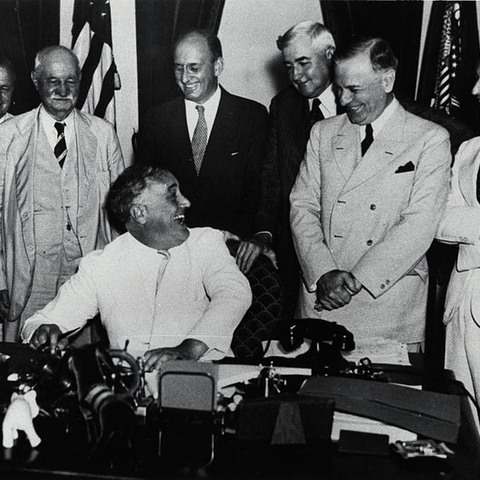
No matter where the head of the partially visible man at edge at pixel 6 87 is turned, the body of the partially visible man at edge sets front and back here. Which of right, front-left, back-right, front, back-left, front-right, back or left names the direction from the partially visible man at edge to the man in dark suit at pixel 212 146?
front-left

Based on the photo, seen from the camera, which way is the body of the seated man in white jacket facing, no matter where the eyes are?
toward the camera

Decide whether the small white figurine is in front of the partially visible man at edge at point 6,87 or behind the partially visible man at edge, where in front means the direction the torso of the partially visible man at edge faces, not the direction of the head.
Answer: in front

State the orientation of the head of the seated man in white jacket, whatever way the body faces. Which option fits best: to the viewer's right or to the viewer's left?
to the viewer's right

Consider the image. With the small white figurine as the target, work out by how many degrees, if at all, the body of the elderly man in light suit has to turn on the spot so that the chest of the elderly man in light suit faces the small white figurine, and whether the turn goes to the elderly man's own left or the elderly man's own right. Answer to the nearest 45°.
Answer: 0° — they already face it

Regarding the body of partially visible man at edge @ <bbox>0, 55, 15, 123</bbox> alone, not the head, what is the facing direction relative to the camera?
toward the camera

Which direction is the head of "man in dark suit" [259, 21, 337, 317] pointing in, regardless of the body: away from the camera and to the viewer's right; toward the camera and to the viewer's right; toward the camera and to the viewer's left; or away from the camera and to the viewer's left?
toward the camera and to the viewer's left

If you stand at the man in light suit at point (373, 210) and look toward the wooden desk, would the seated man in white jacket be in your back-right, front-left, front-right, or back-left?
front-right

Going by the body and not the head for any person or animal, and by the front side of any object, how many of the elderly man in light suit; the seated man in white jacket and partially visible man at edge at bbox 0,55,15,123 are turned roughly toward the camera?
3

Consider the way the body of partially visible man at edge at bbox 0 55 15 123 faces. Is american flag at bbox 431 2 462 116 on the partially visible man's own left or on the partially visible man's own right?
on the partially visible man's own left

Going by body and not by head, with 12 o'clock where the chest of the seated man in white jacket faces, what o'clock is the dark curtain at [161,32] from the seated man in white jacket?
The dark curtain is roughly at 6 o'clock from the seated man in white jacket.

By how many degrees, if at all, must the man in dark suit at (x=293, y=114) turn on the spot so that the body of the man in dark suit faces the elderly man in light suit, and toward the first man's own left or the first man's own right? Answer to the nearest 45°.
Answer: approximately 45° to the first man's own right

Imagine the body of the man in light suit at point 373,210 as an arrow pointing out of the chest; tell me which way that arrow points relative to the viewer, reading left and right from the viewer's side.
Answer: facing the viewer and to the left of the viewer

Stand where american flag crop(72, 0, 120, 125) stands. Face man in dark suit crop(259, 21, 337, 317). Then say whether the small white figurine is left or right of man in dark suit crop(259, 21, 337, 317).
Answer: right

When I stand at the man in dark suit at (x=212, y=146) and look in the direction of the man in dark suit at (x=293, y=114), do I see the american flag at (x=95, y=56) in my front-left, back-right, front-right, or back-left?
back-left

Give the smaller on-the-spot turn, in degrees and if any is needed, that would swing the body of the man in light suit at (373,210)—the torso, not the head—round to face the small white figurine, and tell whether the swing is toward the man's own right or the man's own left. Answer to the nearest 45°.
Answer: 0° — they already face it

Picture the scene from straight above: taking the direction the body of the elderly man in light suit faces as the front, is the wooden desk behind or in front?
in front

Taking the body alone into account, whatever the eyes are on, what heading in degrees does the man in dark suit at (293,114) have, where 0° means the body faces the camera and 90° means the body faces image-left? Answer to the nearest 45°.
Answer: approximately 45°

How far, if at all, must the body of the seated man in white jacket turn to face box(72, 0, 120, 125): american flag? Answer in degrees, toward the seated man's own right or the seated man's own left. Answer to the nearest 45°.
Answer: approximately 180°
